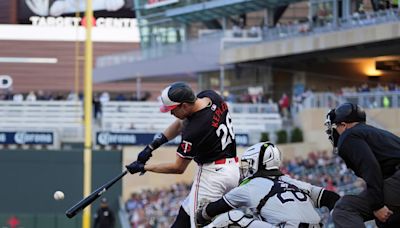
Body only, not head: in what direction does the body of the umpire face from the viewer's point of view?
to the viewer's left

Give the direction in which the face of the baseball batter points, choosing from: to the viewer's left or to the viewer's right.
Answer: to the viewer's left
